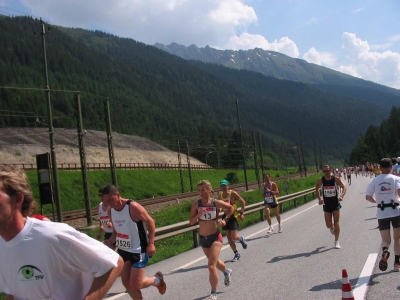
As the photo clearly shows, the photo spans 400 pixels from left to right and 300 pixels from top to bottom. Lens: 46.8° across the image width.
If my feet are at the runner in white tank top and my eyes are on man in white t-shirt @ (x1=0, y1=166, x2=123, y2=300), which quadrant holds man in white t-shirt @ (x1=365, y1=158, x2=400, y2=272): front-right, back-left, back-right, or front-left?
back-left

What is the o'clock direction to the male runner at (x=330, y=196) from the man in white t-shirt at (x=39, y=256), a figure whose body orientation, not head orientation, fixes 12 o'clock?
The male runner is roughly at 6 o'clock from the man in white t-shirt.

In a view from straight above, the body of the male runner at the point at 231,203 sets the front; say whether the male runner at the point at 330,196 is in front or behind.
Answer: behind

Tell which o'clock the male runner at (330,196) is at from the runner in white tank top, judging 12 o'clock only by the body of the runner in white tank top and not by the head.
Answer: The male runner is roughly at 6 o'clock from the runner in white tank top.

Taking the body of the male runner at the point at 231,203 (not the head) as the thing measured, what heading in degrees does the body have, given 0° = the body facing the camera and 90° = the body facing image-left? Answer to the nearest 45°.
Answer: approximately 45°

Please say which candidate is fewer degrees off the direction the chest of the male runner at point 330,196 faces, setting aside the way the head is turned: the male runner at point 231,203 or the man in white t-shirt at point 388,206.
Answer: the man in white t-shirt

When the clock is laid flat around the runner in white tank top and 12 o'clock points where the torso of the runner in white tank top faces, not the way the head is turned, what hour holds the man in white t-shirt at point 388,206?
The man in white t-shirt is roughly at 7 o'clock from the runner in white tank top.
